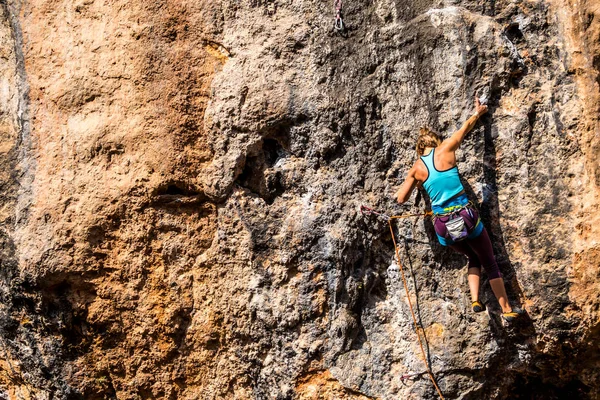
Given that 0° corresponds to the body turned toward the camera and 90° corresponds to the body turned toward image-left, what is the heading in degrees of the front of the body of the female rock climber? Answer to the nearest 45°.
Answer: approximately 180°
